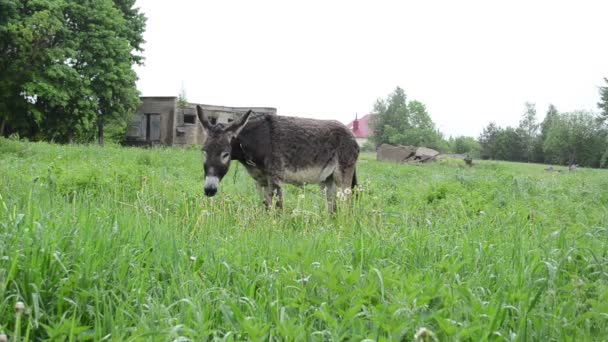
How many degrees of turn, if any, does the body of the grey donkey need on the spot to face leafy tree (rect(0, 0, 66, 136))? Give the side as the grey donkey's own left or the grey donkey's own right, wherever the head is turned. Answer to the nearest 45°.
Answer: approximately 45° to the grey donkey's own right

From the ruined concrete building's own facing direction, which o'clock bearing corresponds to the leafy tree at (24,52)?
The leafy tree is roughly at 2 o'clock from the ruined concrete building.

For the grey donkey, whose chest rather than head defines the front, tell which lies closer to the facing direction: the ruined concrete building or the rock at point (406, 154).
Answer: the ruined concrete building

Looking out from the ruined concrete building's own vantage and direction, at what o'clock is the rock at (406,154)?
The rock is roughly at 10 o'clock from the ruined concrete building.

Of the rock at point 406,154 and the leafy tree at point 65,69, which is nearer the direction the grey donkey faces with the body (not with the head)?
the leafy tree

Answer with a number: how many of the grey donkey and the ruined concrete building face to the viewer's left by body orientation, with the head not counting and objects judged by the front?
1

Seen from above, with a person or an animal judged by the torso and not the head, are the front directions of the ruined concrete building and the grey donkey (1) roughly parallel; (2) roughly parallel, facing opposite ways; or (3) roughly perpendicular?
roughly perpendicular

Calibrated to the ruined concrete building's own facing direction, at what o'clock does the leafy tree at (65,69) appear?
The leafy tree is roughly at 2 o'clock from the ruined concrete building.

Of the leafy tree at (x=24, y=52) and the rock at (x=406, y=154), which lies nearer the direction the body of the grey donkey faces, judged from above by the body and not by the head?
the leafy tree

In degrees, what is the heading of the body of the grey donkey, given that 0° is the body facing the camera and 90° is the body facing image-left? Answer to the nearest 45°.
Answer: approximately 90°

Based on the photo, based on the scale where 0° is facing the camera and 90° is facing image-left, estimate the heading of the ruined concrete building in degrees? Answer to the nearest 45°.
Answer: approximately 0°

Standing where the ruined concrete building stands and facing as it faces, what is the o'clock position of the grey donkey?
The grey donkey is roughly at 12 o'clock from the ruined concrete building.
